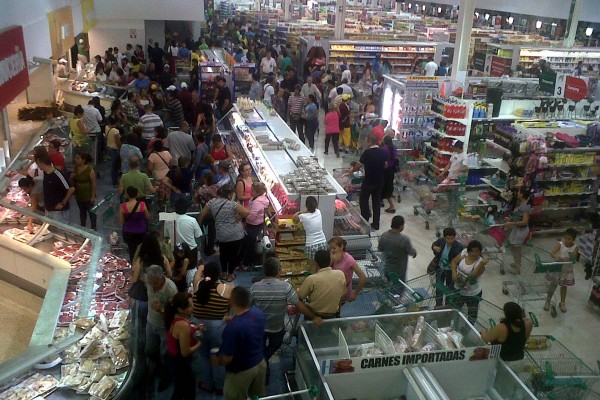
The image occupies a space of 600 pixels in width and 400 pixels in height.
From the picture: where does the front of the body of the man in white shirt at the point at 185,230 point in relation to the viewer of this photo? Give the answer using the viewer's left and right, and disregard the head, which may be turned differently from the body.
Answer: facing away from the viewer

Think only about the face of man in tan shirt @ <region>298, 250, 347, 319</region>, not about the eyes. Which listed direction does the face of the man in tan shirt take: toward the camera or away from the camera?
away from the camera

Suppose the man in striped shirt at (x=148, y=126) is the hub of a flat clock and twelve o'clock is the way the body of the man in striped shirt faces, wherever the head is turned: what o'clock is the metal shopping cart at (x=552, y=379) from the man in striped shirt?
The metal shopping cart is roughly at 5 o'clock from the man in striped shirt.

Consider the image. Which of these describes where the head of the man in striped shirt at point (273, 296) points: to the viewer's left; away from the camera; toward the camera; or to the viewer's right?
away from the camera

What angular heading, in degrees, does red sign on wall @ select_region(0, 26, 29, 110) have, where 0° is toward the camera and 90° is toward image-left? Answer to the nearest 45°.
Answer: approximately 315°

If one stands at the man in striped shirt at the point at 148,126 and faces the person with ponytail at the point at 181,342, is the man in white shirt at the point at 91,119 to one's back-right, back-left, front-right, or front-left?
back-right

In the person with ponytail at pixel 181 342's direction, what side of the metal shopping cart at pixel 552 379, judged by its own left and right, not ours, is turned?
left

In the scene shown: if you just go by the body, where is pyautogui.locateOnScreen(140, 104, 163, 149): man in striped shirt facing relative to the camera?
away from the camera

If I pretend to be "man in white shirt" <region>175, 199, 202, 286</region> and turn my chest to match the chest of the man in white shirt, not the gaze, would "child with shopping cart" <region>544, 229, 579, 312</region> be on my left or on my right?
on my right

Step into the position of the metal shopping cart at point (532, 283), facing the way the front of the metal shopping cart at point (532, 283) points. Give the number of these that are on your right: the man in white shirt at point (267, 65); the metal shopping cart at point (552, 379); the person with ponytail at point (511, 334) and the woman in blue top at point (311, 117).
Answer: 2
